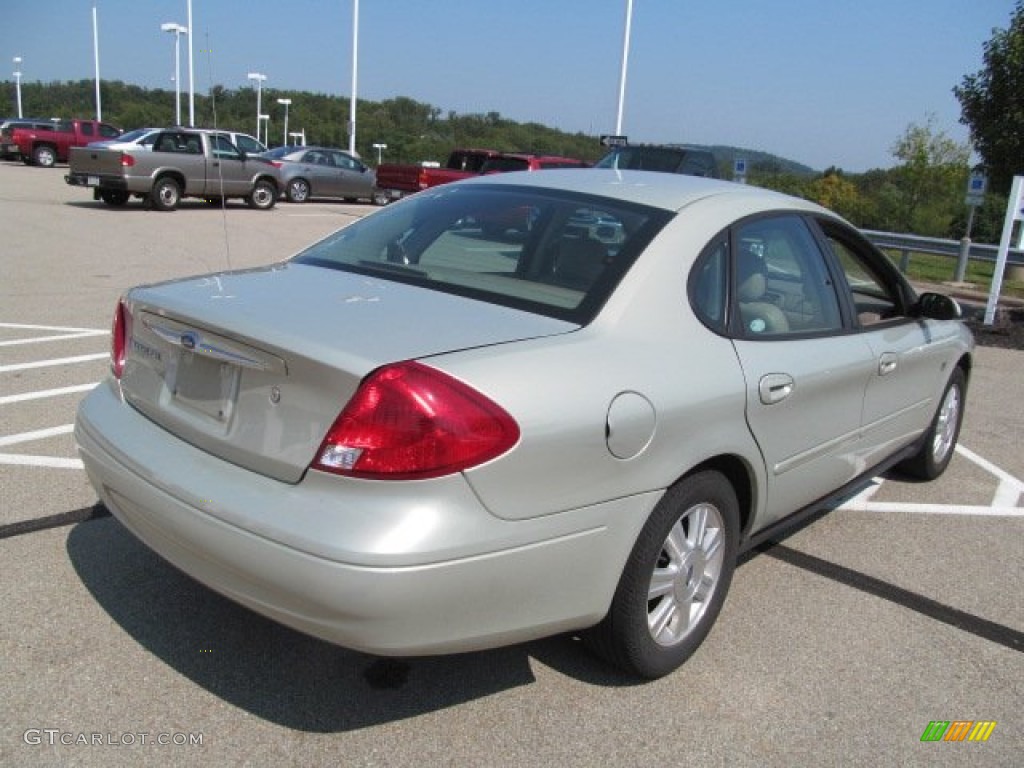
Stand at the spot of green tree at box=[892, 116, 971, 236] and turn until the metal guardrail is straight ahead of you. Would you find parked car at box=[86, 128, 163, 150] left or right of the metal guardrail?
right

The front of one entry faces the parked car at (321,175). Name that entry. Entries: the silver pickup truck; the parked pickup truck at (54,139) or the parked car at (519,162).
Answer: the silver pickup truck

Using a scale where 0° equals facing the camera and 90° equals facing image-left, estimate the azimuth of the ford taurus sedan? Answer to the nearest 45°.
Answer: approximately 225°

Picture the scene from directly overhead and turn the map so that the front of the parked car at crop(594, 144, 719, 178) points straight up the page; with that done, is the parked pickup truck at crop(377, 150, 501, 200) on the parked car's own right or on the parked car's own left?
on the parked car's own right

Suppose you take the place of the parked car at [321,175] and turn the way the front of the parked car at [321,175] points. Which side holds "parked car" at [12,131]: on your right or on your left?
on your left

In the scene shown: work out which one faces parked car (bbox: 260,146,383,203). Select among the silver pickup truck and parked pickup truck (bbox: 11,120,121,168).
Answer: the silver pickup truck

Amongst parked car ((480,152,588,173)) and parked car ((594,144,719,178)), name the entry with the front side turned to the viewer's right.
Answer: parked car ((480,152,588,173))

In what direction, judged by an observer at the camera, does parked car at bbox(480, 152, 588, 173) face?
facing to the right of the viewer

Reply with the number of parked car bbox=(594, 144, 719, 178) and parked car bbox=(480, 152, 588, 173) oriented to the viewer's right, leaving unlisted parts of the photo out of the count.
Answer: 1

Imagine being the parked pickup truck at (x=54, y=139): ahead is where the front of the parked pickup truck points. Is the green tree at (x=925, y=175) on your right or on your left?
on your right

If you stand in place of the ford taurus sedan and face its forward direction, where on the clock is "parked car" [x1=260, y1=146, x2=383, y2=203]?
The parked car is roughly at 10 o'clock from the ford taurus sedan.

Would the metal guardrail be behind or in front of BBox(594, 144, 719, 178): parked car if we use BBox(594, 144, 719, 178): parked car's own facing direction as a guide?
behind
